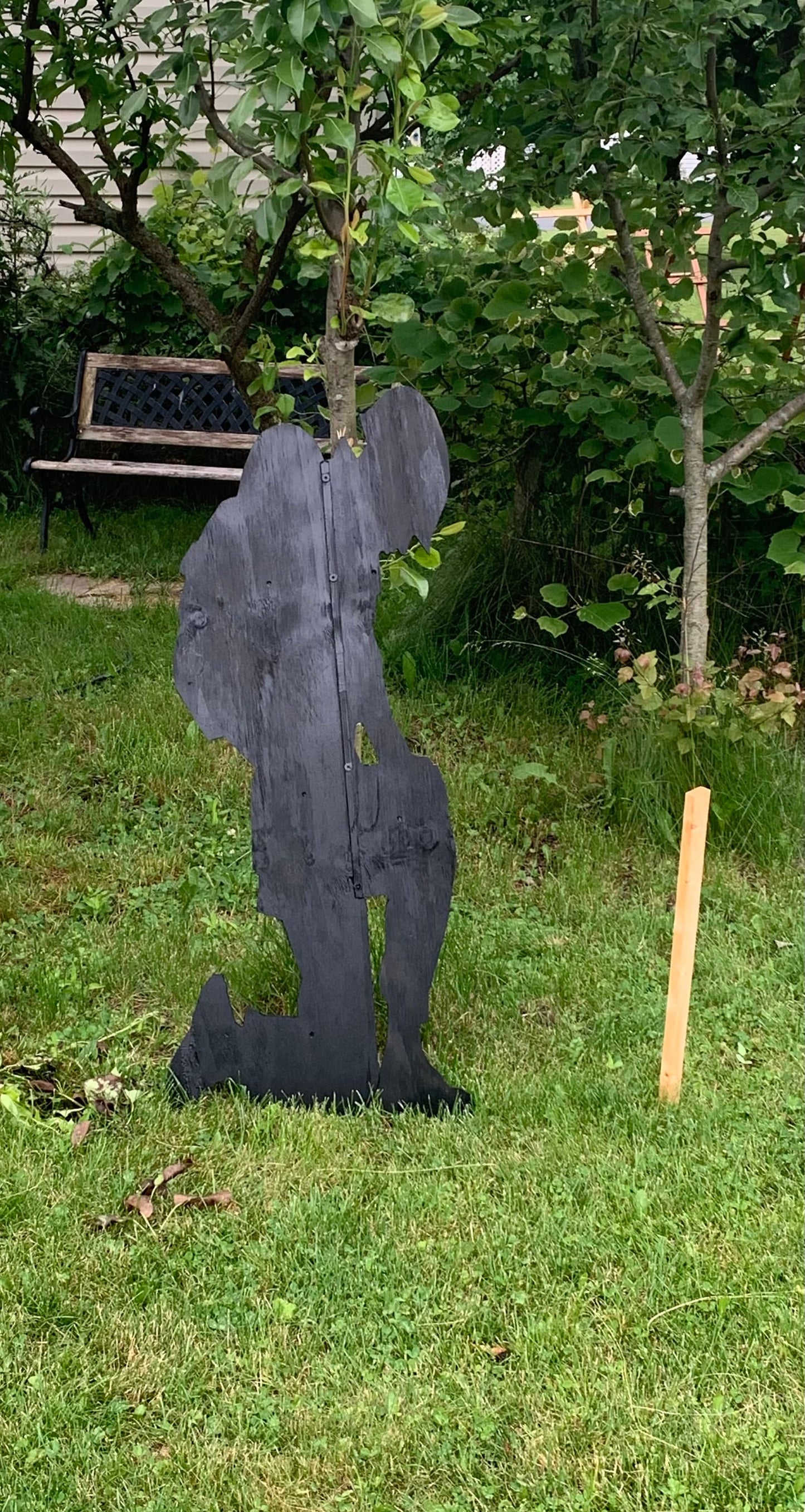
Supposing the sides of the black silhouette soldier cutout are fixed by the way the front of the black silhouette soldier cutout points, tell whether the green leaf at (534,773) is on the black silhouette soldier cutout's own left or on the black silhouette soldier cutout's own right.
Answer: on the black silhouette soldier cutout's own left

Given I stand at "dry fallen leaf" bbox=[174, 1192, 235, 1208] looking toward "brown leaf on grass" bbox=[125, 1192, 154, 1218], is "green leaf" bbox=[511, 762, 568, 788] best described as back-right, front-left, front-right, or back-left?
back-right

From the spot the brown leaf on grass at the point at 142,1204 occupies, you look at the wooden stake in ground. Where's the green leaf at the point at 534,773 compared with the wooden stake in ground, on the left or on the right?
left

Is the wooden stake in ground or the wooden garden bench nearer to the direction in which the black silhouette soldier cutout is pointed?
the wooden stake in ground

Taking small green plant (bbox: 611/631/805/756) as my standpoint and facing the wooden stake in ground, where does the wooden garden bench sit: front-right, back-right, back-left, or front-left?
back-right

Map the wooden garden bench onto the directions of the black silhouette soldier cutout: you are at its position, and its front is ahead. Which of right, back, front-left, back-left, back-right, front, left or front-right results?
left

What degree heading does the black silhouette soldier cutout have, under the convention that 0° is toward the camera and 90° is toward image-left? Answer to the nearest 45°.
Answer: approximately 270°

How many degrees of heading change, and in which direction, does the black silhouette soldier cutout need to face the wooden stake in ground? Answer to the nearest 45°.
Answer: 0° — it already faces it
